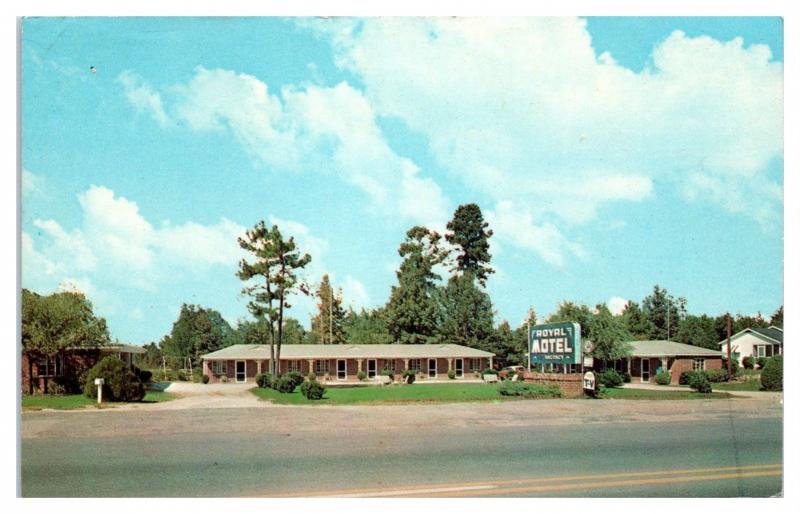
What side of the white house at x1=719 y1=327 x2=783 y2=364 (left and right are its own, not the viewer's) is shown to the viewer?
front

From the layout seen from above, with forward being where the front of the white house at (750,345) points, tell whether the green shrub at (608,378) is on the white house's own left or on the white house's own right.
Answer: on the white house's own right

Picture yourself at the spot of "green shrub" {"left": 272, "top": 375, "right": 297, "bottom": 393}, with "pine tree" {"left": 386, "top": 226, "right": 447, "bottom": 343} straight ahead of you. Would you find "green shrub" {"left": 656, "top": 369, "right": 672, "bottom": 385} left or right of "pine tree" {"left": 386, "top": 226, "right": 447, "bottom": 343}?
right

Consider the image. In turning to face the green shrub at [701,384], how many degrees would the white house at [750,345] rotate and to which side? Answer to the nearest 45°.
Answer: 0° — it already faces it

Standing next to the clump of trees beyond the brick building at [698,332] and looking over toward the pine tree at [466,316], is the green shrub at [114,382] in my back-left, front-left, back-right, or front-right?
front-left

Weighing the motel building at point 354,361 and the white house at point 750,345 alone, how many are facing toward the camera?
2

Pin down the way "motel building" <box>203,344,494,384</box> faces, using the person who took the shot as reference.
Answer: facing the viewer

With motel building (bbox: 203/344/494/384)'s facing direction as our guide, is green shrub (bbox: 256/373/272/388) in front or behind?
in front

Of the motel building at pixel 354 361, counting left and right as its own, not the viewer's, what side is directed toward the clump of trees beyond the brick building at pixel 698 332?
left

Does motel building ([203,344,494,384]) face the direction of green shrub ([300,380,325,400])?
yes

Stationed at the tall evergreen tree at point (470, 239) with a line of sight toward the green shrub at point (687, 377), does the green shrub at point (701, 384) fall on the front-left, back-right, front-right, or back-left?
front-right

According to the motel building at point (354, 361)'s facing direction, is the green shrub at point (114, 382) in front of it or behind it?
in front
